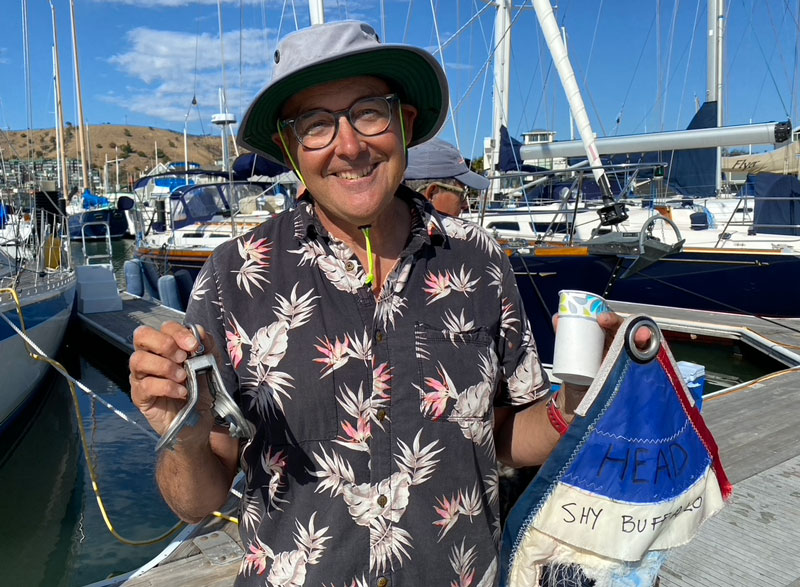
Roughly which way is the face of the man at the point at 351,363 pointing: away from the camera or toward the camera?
toward the camera

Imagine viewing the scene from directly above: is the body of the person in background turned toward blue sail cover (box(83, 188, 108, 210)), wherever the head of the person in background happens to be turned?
no

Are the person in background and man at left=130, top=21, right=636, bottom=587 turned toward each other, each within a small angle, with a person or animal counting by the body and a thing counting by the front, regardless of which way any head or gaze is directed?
no

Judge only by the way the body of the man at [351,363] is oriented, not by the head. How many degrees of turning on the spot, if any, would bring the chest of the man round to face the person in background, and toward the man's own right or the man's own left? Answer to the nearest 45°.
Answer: approximately 180°

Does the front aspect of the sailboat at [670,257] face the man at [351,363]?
no

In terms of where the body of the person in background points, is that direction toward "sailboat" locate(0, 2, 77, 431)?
no

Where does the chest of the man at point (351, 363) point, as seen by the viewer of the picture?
toward the camera

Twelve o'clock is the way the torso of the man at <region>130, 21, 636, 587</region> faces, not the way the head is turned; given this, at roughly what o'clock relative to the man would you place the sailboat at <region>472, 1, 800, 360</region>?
The sailboat is roughly at 7 o'clock from the man.
